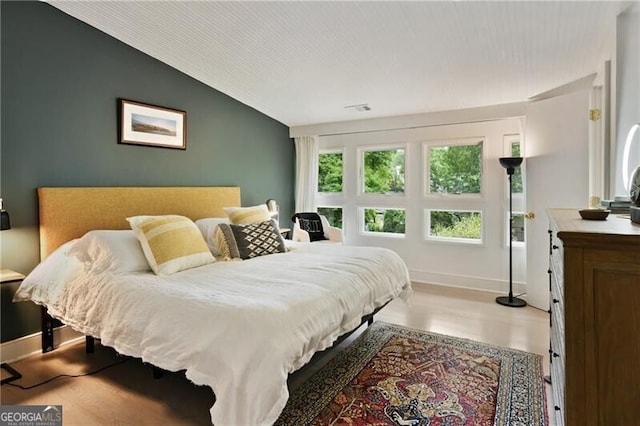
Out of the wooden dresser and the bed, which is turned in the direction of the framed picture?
the wooden dresser

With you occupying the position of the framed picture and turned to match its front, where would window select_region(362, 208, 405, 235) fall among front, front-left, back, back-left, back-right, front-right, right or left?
front-left

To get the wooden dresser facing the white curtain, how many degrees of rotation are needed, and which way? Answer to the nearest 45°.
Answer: approximately 45° to its right

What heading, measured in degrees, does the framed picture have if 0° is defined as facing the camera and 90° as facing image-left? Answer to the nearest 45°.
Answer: approximately 315°

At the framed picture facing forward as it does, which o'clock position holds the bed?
The bed is roughly at 1 o'clock from the framed picture.

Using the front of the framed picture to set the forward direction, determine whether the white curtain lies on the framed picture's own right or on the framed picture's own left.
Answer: on the framed picture's own left

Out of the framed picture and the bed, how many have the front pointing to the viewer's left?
0

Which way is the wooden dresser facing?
to the viewer's left

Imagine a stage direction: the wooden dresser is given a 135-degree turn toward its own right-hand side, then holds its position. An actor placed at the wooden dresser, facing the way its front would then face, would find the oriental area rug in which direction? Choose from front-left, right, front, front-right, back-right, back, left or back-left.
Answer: left

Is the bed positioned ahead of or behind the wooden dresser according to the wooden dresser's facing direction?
ahead

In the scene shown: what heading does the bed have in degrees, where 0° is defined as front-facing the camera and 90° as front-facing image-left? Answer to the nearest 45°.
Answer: approximately 315°

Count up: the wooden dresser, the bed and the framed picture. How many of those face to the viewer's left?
1

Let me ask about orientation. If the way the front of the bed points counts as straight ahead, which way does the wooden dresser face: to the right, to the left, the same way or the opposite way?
the opposite way

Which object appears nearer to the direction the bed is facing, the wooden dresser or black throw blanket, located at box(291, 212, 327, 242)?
the wooden dresser

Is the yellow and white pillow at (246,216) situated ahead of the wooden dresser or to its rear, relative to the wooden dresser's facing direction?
ahead
